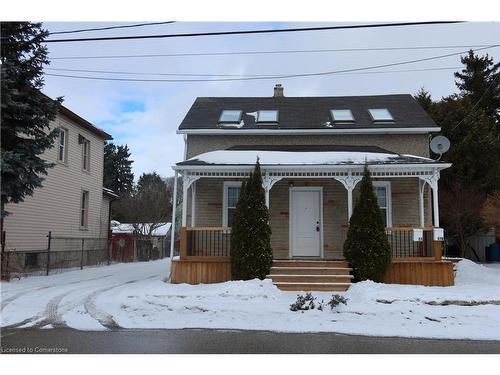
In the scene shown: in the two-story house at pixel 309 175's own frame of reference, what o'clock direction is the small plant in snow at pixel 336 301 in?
The small plant in snow is roughly at 12 o'clock from the two-story house.

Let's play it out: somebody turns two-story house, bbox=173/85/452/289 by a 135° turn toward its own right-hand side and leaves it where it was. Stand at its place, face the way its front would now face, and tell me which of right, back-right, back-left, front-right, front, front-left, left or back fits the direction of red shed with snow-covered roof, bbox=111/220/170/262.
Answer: front

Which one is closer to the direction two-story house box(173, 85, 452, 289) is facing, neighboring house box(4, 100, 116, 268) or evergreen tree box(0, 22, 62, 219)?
the evergreen tree

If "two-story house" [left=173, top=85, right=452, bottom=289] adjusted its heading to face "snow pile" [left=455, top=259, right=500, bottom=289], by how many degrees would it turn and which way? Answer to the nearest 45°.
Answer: approximately 90° to its left

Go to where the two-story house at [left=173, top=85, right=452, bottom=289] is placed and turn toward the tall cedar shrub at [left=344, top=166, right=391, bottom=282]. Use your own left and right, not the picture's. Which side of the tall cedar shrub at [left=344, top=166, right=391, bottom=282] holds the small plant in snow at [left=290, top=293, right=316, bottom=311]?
right

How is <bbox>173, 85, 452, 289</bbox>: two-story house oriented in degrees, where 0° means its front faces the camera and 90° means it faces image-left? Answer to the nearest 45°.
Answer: approximately 0°

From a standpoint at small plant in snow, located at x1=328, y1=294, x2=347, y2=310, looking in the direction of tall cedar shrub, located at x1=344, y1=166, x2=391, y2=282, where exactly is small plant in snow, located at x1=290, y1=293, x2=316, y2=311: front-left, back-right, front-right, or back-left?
back-left

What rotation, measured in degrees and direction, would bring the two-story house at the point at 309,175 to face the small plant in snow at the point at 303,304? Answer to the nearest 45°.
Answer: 0° — it already faces it

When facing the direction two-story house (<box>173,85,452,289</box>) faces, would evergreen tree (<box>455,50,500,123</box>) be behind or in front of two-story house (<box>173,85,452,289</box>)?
behind

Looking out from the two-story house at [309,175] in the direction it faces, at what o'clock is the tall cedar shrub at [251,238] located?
The tall cedar shrub is roughly at 1 o'clock from the two-story house.

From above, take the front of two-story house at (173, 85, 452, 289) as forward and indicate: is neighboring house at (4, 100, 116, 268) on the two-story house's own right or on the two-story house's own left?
on the two-story house's own right

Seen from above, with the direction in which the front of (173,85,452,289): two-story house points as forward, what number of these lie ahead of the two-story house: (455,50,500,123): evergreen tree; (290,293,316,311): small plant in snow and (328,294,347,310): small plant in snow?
2

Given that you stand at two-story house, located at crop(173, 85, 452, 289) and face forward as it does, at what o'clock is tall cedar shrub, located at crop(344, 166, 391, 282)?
The tall cedar shrub is roughly at 11 o'clock from the two-story house.
